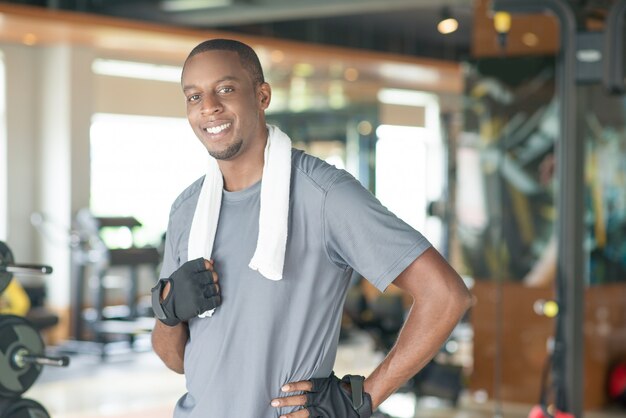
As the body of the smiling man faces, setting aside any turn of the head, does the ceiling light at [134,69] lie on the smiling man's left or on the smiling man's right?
on the smiling man's right

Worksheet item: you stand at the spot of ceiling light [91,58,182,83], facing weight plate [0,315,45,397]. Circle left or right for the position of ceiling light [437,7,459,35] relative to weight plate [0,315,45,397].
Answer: left

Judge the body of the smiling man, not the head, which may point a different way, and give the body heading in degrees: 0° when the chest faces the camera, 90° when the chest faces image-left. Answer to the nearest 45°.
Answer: approximately 45°

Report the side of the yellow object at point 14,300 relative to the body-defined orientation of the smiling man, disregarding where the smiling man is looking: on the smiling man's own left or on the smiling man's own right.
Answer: on the smiling man's own right

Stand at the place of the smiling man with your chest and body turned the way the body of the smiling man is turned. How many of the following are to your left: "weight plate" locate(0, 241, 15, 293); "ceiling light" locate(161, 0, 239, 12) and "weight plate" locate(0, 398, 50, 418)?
0

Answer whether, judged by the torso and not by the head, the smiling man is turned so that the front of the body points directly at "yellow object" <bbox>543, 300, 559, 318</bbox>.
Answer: no

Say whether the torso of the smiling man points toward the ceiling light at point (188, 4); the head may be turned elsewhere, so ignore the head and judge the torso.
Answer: no

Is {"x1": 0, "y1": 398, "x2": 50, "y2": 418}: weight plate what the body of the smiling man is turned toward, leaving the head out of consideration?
no

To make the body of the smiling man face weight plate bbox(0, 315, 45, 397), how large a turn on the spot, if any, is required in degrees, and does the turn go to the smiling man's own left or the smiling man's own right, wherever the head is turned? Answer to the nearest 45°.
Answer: approximately 90° to the smiling man's own right

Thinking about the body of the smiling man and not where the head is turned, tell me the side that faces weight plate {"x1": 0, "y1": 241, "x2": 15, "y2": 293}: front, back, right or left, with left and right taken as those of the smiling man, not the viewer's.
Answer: right

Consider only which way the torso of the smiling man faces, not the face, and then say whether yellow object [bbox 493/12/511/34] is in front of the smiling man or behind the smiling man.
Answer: behind
